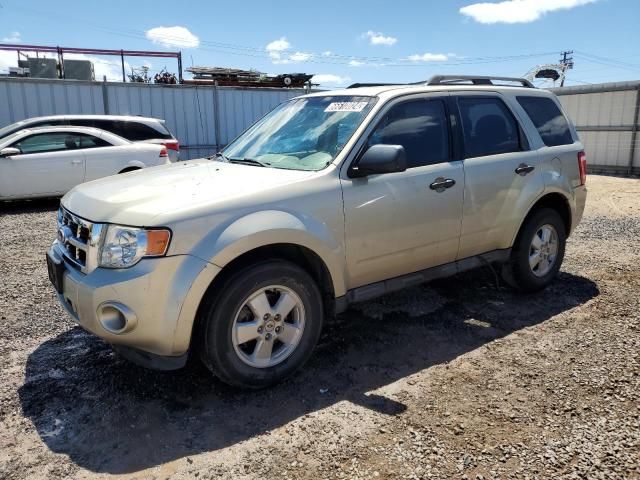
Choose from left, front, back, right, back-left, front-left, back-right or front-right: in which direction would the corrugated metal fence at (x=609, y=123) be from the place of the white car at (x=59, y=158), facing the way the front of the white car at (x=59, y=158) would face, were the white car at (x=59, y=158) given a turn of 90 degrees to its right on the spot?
right

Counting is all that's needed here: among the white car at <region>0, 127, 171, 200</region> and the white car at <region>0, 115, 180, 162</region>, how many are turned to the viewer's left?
2

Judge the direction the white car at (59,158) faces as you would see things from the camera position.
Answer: facing to the left of the viewer

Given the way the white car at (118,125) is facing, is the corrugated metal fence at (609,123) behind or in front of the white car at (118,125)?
behind

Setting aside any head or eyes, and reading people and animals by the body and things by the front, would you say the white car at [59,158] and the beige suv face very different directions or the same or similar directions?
same or similar directions

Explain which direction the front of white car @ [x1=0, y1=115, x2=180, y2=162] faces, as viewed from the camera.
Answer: facing to the left of the viewer

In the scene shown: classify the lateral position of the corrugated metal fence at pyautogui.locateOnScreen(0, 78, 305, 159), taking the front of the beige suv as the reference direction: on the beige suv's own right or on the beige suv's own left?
on the beige suv's own right

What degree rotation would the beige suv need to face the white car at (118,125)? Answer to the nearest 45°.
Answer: approximately 90° to its right

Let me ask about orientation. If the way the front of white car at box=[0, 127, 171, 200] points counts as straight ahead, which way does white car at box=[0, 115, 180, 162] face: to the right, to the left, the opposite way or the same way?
the same way

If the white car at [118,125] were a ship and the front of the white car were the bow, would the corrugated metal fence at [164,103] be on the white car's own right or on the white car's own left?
on the white car's own right

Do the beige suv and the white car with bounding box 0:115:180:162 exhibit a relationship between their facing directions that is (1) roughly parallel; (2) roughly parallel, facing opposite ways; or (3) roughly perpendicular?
roughly parallel

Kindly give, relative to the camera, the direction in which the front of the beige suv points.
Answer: facing the viewer and to the left of the viewer

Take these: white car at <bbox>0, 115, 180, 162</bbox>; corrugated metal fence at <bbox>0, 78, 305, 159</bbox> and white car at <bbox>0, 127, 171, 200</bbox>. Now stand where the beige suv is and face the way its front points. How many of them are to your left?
0
